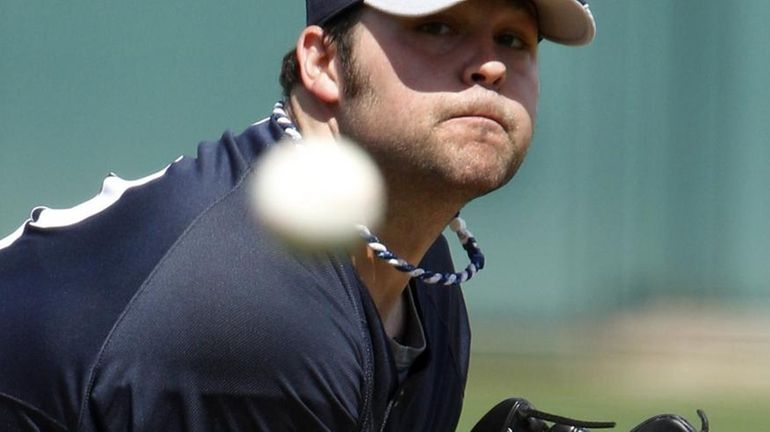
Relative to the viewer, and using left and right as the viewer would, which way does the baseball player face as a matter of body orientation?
facing the viewer and to the right of the viewer
